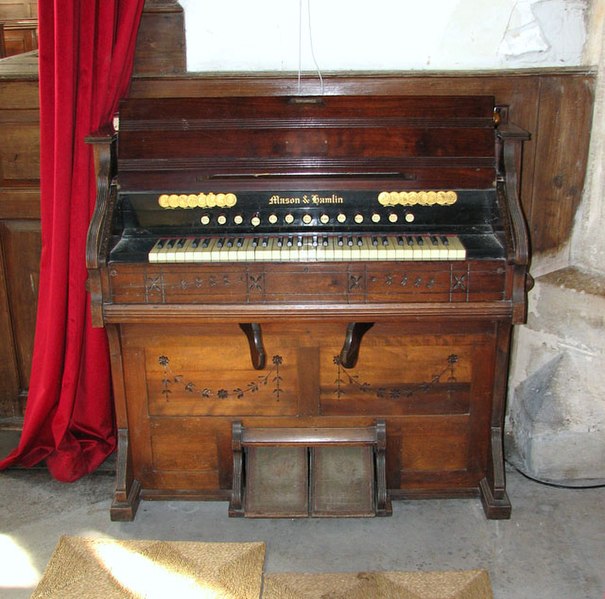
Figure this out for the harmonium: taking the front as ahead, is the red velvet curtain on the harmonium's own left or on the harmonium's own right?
on the harmonium's own right

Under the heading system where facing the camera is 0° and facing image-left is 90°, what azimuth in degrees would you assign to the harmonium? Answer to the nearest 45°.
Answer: approximately 0°
